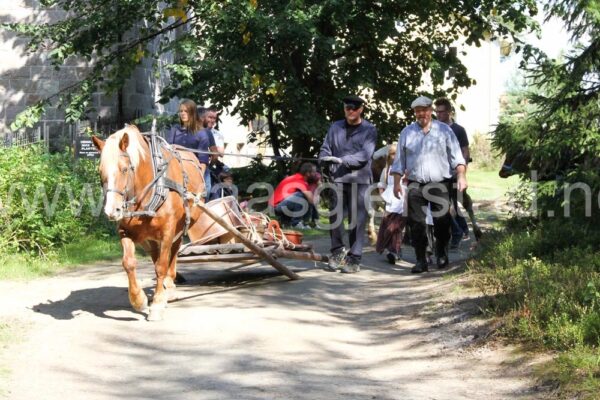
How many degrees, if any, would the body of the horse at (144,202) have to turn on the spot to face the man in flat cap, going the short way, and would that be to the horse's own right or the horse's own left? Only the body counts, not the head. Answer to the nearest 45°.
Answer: approximately 180°

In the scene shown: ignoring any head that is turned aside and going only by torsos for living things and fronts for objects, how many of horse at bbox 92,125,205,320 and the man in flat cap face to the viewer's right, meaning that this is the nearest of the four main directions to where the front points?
0

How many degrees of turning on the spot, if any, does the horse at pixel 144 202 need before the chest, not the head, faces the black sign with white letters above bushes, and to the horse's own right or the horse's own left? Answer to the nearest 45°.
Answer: approximately 135° to the horse's own right

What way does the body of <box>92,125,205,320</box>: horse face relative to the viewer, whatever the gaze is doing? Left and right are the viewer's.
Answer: facing the viewer and to the left of the viewer

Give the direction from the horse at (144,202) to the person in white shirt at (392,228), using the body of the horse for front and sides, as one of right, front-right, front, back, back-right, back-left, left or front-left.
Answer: back

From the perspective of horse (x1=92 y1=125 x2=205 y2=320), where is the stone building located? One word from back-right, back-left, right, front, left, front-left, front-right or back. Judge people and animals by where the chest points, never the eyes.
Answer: back-right

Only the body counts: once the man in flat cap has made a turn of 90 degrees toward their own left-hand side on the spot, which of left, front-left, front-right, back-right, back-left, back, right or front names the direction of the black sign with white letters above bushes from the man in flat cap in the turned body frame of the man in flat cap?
back-left

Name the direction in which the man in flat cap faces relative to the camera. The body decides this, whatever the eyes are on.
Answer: toward the camera

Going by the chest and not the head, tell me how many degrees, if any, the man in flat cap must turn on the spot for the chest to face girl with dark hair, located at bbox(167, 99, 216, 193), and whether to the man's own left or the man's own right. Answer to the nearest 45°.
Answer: approximately 90° to the man's own right

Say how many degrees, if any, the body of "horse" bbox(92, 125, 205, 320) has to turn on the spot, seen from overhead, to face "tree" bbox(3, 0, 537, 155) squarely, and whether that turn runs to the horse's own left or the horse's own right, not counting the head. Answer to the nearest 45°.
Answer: approximately 135° to the horse's own right

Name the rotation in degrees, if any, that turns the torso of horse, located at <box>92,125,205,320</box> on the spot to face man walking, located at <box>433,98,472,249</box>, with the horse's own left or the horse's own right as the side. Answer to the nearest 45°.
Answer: approximately 180°

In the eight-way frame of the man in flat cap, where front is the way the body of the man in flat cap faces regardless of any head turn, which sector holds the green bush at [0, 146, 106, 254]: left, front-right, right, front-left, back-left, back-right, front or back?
right

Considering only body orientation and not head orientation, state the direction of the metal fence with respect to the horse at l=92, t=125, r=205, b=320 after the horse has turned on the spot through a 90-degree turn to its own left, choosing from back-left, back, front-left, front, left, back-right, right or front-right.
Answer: back-left

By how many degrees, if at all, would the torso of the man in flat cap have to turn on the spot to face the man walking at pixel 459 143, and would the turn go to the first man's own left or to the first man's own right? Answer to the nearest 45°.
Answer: approximately 180°
